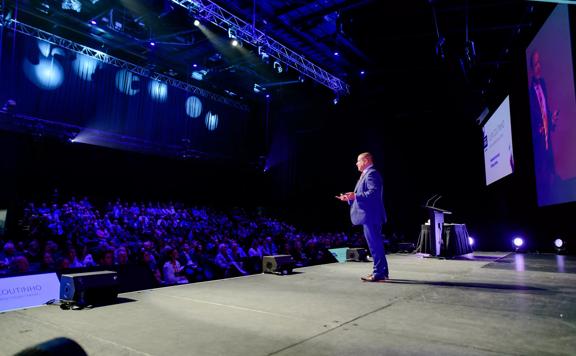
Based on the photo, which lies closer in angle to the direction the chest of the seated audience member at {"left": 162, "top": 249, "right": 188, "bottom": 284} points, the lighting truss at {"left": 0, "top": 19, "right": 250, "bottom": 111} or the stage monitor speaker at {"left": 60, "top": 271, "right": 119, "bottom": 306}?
the stage monitor speaker

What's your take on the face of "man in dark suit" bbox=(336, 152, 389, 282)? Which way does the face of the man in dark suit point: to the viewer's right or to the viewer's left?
to the viewer's left

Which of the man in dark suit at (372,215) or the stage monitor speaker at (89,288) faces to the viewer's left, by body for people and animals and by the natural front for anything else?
the man in dark suit

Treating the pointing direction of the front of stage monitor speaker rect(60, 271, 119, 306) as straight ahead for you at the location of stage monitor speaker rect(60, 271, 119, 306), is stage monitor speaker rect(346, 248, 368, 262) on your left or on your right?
on your left

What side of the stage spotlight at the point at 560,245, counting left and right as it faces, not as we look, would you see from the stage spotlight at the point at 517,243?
right

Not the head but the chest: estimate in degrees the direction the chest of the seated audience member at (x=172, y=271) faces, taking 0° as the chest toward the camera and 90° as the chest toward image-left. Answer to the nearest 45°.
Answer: approximately 315°

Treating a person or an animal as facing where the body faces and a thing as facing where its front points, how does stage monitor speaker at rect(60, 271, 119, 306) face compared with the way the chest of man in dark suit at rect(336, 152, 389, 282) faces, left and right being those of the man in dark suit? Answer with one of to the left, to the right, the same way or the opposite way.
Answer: the opposite way

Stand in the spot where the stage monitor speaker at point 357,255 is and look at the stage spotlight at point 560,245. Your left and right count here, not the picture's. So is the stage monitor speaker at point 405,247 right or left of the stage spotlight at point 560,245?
left

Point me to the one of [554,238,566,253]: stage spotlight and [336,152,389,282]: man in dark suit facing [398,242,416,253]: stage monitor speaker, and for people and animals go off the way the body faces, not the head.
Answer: the stage spotlight

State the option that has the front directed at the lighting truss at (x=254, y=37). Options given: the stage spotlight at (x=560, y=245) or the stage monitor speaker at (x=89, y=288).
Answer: the stage spotlight

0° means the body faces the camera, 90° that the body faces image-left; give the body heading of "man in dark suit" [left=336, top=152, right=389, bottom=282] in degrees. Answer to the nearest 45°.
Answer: approximately 90°
